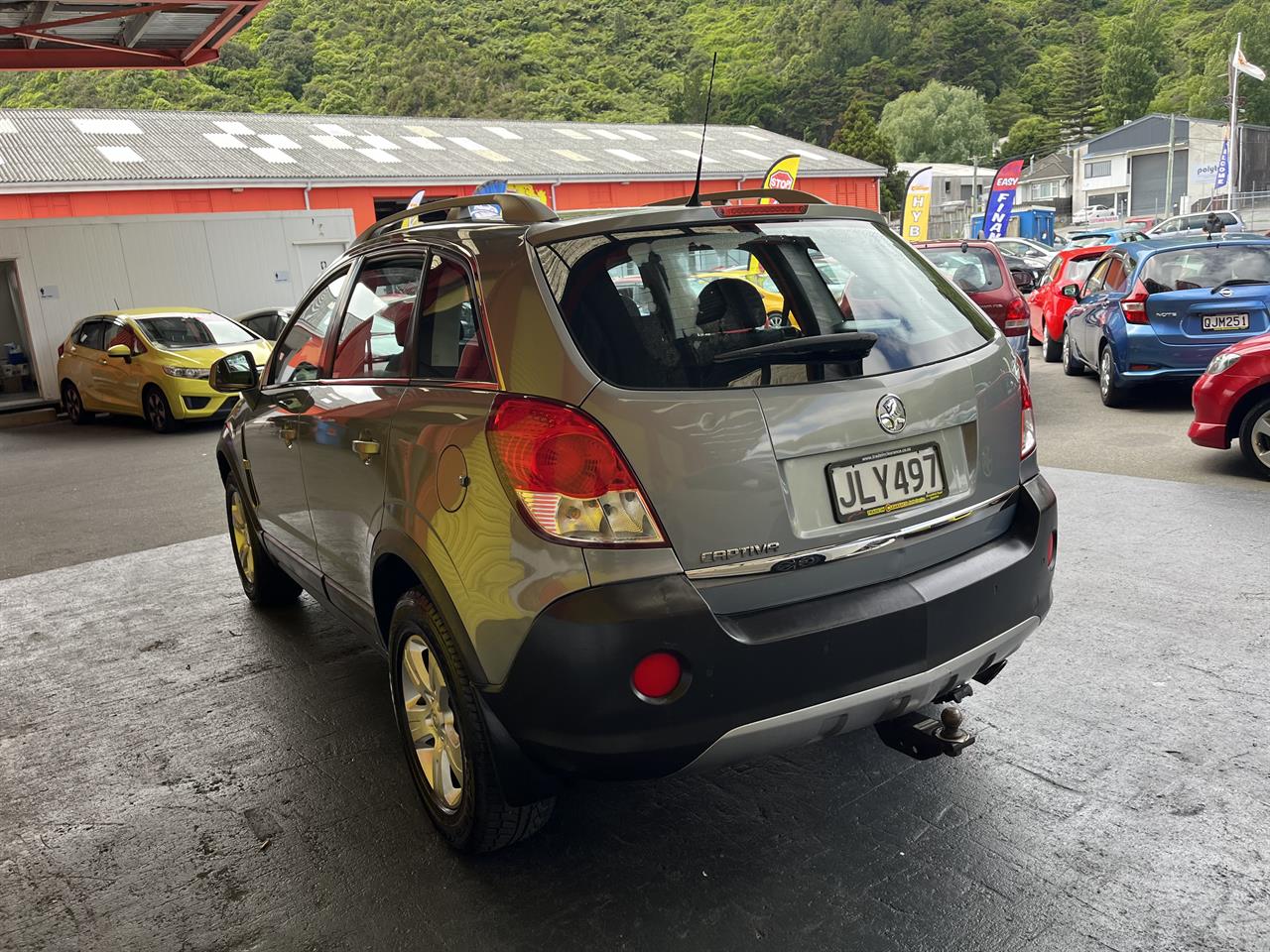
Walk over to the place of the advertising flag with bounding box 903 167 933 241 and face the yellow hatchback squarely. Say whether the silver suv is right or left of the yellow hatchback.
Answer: left

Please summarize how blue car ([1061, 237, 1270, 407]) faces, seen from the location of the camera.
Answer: facing away from the viewer and to the left of the viewer

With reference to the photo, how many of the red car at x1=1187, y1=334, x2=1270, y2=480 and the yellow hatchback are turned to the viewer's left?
1

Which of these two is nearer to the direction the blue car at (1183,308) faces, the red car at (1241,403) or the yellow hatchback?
the yellow hatchback

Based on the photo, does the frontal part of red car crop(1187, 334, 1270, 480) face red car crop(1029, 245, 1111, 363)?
no

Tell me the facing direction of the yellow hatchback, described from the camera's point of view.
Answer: facing the viewer and to the right of the viewer

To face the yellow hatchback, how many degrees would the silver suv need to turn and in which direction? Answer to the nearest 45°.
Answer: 0° — it already faces it

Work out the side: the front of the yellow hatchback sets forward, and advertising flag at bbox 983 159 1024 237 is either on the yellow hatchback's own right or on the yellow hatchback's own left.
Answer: on the yellow hatchback's own left

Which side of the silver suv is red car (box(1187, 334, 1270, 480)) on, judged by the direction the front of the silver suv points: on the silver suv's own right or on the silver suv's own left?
on the silver suv's own right

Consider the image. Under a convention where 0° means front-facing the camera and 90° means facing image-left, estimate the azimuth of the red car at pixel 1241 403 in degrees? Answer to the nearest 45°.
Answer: approximately 90°

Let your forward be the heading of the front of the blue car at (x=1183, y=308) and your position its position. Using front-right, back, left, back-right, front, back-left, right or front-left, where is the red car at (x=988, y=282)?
front-left

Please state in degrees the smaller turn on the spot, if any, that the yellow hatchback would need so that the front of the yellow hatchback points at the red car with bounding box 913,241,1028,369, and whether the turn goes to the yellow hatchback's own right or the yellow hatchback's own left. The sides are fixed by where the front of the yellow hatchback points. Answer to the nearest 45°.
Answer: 0° — it already faces it

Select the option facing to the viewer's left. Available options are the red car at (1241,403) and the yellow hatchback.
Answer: the red car

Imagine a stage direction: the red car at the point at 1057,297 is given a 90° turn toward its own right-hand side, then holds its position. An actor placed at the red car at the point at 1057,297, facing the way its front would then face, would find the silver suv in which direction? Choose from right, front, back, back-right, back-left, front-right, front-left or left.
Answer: back-right

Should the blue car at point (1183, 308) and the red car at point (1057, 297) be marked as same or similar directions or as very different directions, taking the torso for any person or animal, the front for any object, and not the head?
same or similar directions

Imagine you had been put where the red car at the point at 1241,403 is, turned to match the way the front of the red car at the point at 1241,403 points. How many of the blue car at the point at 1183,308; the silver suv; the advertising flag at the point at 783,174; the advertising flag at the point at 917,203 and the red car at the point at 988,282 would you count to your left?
1

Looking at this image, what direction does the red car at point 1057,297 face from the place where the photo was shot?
facing away from the viewer and to the left of the viewer

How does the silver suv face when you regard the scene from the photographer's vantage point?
facing away from the viewer and to the left of the viewer
